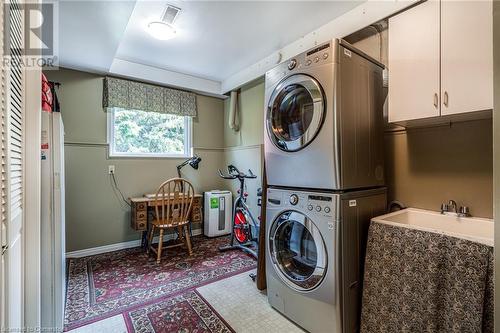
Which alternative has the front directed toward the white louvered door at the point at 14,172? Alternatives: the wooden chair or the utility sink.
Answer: the utility sink

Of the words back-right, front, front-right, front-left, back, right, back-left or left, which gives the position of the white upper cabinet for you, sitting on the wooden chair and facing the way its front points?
back

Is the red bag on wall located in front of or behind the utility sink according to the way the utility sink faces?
in front

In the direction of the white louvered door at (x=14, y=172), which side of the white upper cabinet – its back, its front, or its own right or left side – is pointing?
front

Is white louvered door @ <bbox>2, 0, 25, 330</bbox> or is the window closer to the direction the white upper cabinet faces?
the white louvered door

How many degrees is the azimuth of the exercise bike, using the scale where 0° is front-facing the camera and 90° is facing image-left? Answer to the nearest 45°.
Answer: approximately 45°

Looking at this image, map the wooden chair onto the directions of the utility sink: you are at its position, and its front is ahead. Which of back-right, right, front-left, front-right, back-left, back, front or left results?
front-right

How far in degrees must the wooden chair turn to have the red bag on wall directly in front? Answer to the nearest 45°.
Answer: approximately 90° to its left

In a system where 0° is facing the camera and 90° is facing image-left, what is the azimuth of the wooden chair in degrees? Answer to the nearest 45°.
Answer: approximately 135°

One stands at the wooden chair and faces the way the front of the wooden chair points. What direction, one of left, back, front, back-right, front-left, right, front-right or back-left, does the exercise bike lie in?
back-right

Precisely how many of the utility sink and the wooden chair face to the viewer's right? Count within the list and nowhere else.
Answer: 0

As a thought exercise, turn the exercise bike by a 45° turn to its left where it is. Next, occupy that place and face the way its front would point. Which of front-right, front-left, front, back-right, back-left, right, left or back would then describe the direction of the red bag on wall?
front-right

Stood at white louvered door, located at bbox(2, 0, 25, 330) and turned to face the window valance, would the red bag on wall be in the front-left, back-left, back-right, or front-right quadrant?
front-left
